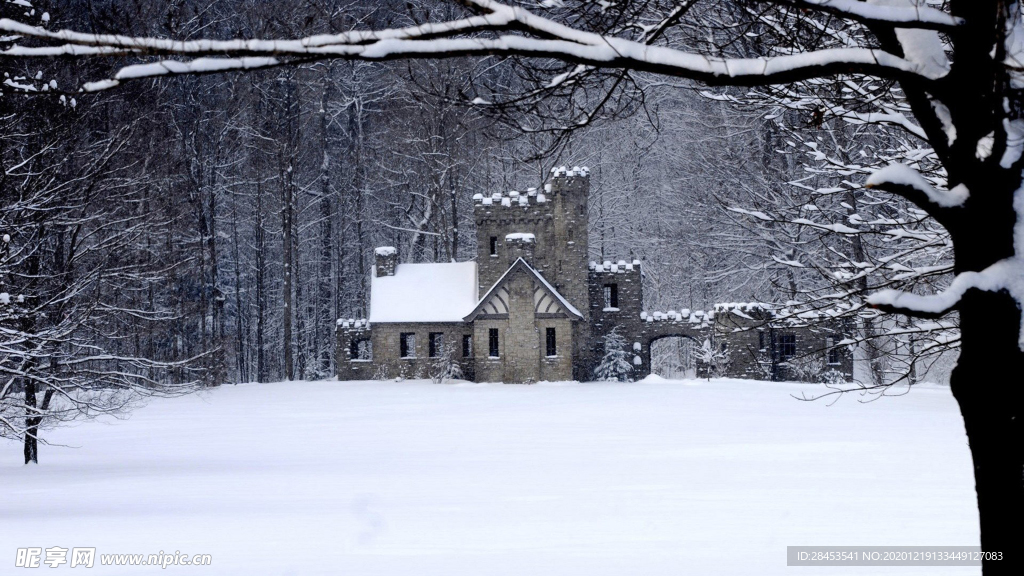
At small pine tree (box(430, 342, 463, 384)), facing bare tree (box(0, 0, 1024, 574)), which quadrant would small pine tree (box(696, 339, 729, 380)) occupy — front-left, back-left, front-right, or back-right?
front-left

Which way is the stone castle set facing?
toward the camera

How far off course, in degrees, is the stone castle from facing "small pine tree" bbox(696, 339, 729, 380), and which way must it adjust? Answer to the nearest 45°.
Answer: approximately 90° to its left

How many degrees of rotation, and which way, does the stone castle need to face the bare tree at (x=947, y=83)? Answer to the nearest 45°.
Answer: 0° — it already faces it

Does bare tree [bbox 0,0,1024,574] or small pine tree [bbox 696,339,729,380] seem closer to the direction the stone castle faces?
the bare tree
